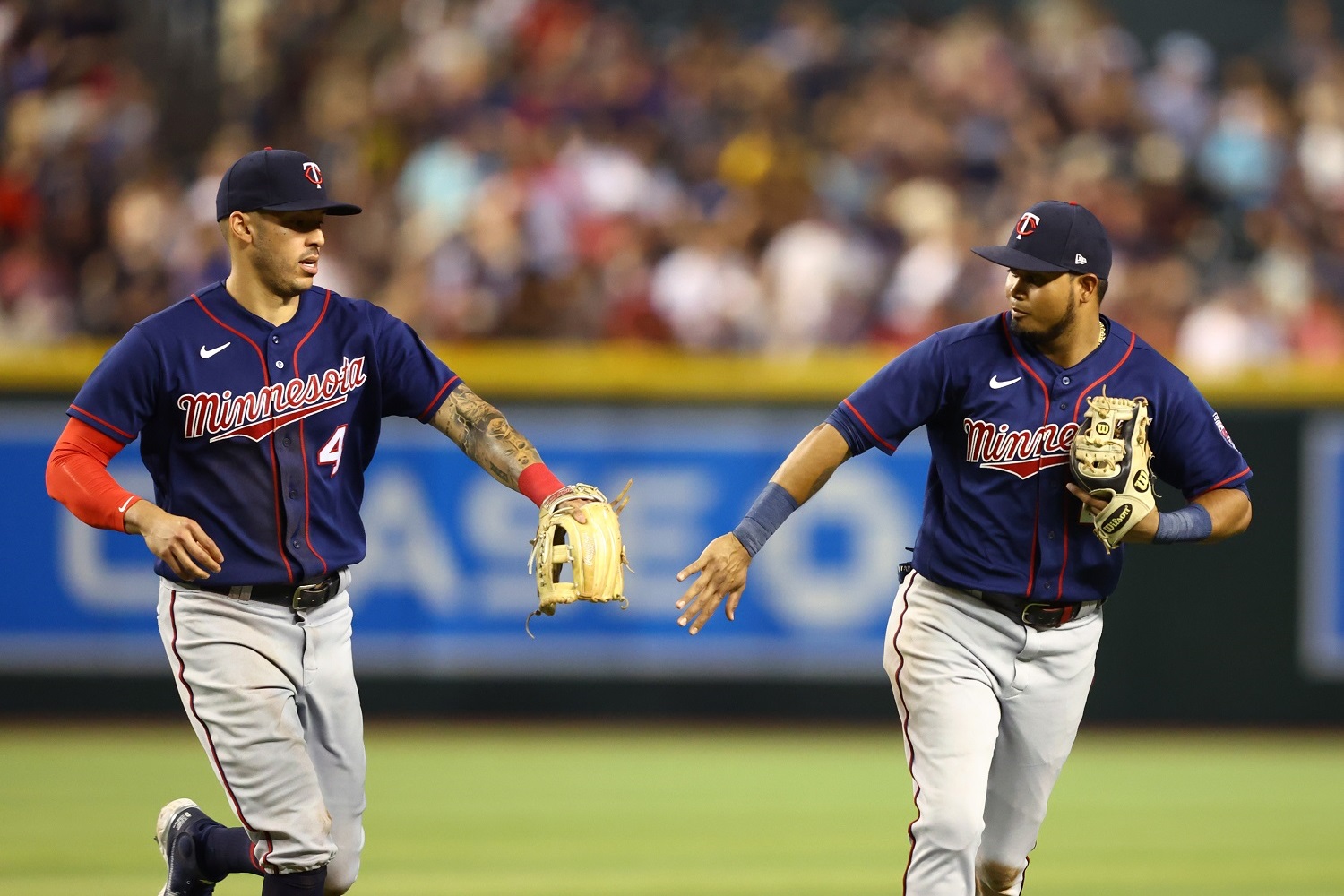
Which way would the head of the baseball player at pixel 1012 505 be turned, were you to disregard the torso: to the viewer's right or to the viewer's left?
to the viewer's left

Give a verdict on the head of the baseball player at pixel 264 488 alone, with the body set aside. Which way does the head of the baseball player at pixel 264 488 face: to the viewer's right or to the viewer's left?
to the viewer's right

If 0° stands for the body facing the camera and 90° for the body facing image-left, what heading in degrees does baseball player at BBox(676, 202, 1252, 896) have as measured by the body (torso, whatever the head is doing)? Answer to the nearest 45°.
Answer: approximately 0°

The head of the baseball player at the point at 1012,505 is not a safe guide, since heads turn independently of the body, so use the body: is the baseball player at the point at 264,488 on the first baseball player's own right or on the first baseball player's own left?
on the first baseball player's own right
